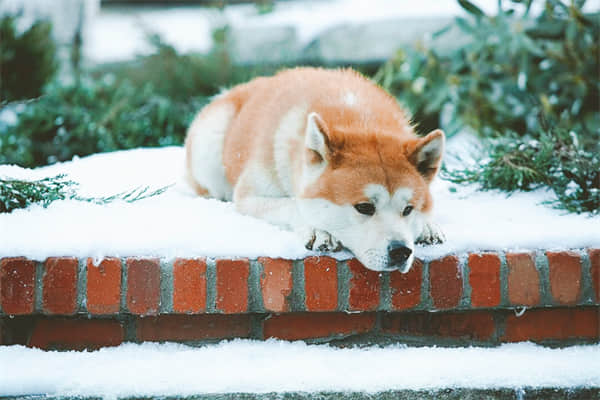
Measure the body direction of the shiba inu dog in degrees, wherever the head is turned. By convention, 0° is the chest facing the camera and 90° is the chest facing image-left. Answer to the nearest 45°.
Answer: approximately 315°
